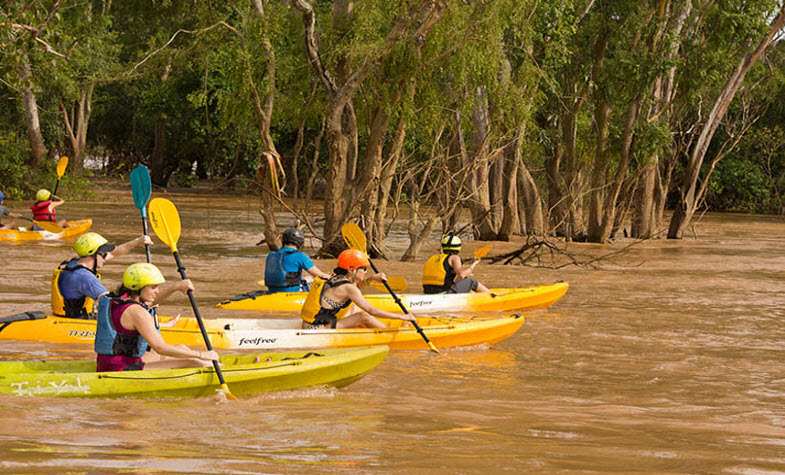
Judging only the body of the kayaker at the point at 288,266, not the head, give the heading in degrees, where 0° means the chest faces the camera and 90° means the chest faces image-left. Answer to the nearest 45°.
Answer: approximately 225°

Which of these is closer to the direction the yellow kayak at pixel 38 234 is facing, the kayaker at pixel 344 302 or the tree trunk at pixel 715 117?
the tree trunk

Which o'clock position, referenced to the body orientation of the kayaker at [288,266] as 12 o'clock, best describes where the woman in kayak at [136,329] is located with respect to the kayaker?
The woman in kayak is roughly at 5 o'clock from the kayaker.

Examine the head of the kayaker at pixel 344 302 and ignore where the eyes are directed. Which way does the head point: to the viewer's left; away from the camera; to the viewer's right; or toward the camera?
to the viewer's right

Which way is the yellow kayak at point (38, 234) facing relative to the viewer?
to the viewer's right

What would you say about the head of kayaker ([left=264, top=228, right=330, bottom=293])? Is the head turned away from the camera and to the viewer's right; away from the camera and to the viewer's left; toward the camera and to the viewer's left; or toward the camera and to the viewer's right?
away from the camera and to the viewer's right

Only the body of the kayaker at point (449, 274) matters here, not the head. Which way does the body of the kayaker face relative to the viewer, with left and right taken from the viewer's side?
facing away from the viewer and to the right of the viewer

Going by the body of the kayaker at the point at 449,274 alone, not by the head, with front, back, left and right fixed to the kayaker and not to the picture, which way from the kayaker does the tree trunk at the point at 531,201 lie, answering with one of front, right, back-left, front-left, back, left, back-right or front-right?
front-left

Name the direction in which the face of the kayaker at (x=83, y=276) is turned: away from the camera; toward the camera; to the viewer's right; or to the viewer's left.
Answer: to the viewer's right

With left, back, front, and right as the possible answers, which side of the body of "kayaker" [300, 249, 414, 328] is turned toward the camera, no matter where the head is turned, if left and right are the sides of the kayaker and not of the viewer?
right

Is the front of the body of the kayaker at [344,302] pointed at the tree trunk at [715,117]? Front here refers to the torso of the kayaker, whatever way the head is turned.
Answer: no

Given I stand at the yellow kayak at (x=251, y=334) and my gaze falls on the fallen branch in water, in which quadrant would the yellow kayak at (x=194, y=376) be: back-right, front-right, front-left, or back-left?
back-right

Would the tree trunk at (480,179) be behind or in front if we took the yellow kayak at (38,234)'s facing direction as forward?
in front

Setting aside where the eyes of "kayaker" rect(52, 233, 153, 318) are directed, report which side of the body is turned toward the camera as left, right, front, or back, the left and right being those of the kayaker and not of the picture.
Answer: right

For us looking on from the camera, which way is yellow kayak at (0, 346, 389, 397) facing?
facing to the right of the viewer

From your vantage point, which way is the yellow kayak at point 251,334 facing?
to the viewer's right

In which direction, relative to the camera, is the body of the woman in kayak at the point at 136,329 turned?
to the viewer's right

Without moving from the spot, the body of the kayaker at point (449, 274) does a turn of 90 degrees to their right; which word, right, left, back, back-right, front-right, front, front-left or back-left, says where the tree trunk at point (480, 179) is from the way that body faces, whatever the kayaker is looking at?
back-left

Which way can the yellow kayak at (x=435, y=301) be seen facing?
to the viewer's right

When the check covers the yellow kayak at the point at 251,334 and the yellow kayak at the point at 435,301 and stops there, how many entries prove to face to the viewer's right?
2

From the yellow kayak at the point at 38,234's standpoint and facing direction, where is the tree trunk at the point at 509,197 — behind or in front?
in front
